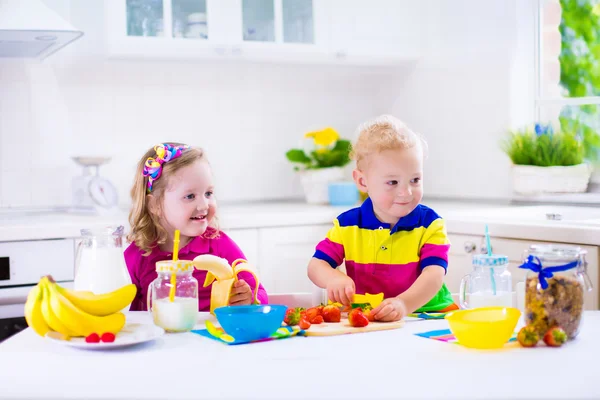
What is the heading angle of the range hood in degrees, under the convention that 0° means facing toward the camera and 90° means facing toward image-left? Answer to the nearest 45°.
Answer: approximately 0°

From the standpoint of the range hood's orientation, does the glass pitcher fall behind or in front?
in front

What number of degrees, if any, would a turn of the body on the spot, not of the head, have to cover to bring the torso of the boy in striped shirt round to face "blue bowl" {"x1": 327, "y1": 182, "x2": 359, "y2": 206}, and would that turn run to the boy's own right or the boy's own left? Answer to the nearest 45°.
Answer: approximately 180°

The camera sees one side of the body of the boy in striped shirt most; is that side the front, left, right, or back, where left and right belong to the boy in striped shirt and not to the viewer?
front

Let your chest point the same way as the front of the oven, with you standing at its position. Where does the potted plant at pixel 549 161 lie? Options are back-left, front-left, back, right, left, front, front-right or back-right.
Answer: left

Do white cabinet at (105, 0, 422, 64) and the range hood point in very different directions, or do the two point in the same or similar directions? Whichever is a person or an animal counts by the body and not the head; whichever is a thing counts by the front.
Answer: same or similar directions

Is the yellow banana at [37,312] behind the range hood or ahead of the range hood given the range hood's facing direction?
ahead

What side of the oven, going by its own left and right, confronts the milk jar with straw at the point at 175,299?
front

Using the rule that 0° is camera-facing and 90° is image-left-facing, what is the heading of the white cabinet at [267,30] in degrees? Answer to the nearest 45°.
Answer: approximately 0°

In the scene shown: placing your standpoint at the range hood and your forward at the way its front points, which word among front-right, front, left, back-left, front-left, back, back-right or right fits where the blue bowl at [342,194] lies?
left

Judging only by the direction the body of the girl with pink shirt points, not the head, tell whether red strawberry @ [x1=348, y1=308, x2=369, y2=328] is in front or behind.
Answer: in front

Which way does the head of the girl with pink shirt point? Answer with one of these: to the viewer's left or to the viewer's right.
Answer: to the viewer's right

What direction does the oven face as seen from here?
toward the camera

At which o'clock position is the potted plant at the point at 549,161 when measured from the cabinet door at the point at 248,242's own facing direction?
The potted plant is roughly at 9 o'clock from the cabinet door.
